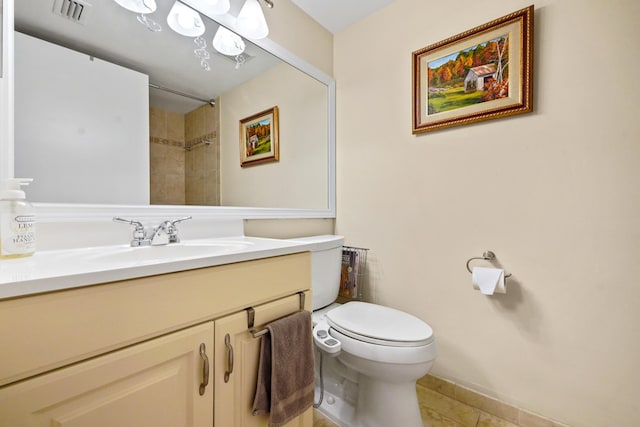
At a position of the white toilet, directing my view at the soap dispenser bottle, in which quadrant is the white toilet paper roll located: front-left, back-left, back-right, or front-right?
back-left

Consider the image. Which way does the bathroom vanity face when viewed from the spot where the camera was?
facing the viewer and to the right of the viewer

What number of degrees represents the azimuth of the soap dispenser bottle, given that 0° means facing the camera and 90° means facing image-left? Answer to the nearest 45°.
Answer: approximately 315°

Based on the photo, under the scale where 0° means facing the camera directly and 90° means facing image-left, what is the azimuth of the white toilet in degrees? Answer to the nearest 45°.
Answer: approximately 315°

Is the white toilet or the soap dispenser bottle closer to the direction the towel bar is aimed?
the white toilet

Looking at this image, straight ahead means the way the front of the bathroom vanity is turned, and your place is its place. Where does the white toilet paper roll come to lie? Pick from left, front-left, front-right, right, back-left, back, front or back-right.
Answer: front-left
